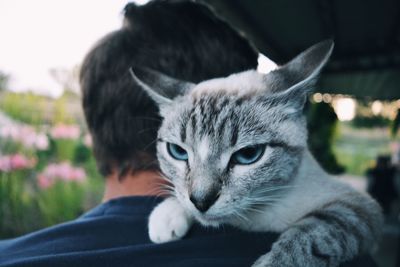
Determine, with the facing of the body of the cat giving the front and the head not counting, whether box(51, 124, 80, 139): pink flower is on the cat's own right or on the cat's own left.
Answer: on the cat's own right

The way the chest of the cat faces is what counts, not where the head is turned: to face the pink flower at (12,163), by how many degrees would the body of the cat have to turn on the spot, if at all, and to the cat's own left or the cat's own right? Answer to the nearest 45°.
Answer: approximately 90° to the cat's own right

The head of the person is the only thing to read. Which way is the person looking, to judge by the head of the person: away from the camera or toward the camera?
away from the camera

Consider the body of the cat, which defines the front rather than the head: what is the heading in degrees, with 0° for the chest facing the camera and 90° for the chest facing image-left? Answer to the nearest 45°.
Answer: approximately 45°

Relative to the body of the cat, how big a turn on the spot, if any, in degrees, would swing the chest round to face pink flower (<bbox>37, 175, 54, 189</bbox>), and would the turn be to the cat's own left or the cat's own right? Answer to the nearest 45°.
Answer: approximately 90° to the cat's own right

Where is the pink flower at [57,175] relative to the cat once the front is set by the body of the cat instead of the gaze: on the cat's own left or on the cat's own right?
on the cat's own right
